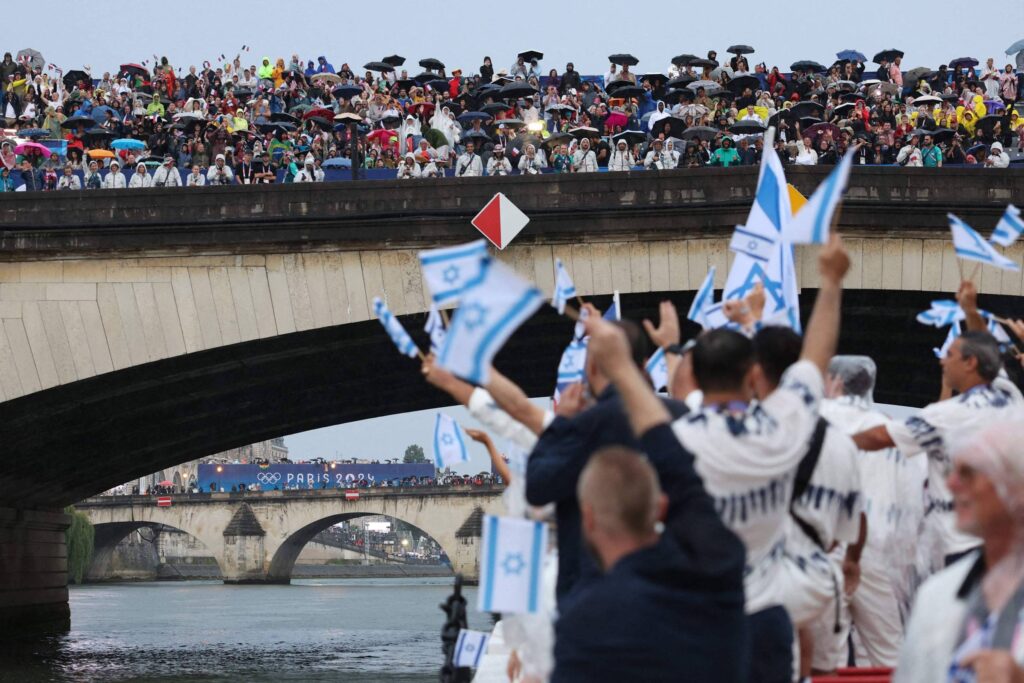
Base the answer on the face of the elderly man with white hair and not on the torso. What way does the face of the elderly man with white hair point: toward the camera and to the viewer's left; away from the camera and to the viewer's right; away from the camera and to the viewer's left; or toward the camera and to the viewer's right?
toward the camera and to the viewer's left

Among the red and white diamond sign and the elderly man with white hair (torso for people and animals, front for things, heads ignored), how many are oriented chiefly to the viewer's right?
0

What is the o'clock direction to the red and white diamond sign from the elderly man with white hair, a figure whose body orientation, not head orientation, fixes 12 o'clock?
The red and white diamond sign is roughly at 4 o'clock from the elderly man with white hair.

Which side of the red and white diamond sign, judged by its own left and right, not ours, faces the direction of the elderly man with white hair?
front

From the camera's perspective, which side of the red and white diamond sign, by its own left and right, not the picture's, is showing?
front

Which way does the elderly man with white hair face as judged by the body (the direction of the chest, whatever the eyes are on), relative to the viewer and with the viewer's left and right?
facing the viewer and to the left of the viewer
